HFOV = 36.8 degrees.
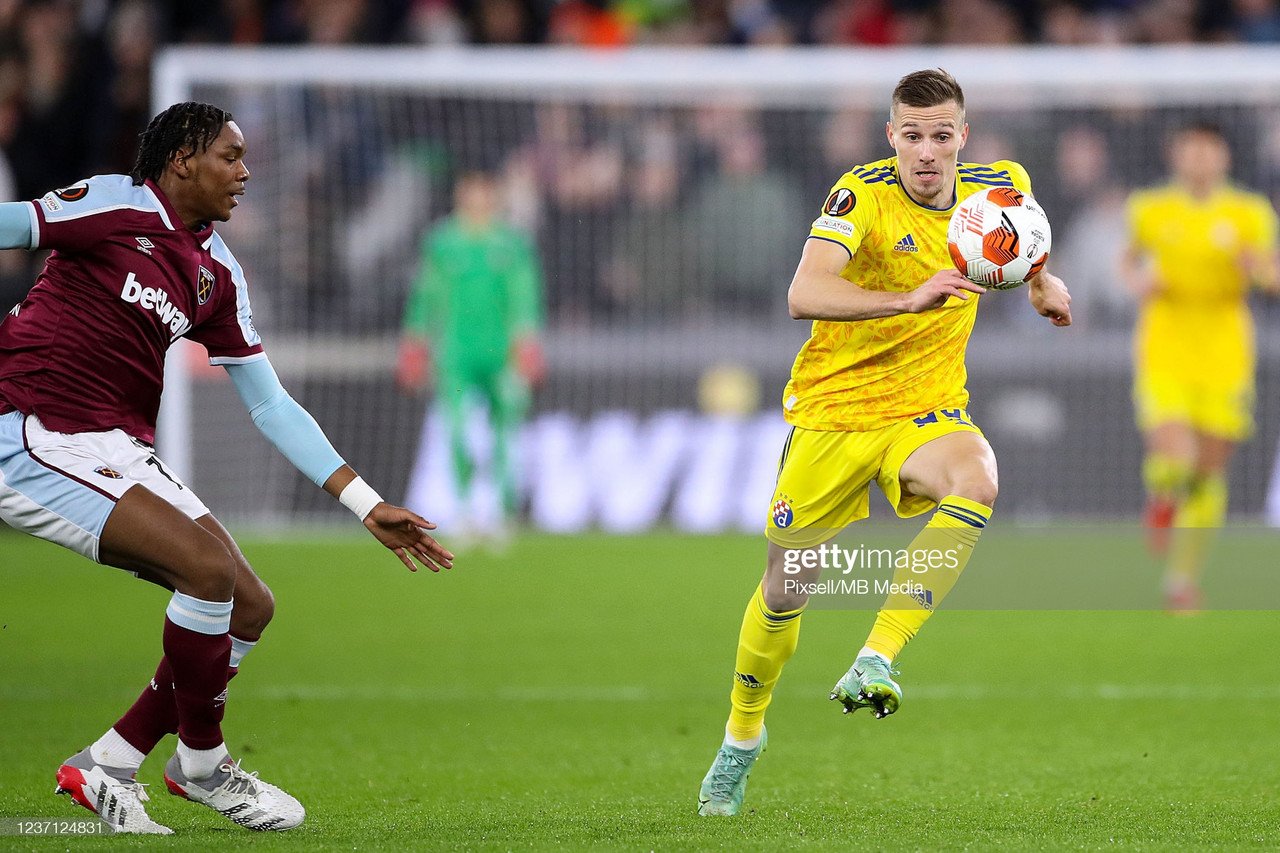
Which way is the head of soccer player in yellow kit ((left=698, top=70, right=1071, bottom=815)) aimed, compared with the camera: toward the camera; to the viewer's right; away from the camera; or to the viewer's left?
toward the camera

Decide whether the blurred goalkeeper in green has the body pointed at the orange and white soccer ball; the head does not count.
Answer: yes

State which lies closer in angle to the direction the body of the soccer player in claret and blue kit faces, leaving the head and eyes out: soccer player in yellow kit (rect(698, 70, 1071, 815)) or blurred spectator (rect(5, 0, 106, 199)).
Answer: the soccer player in yellow kit

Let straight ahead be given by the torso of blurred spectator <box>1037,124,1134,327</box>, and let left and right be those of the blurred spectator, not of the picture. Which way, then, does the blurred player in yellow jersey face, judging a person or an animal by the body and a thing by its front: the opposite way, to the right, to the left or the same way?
the same way

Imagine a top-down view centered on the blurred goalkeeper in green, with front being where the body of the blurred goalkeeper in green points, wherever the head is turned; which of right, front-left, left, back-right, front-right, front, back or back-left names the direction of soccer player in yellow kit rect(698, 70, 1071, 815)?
front

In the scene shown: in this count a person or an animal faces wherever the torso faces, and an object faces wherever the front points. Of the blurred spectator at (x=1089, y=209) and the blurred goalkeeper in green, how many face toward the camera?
2

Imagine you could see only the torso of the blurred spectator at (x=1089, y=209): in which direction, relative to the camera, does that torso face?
toward the camera

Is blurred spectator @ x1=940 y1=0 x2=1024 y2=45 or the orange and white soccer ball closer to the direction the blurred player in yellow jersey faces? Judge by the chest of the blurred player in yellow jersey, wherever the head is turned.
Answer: the orange and white soccer ball

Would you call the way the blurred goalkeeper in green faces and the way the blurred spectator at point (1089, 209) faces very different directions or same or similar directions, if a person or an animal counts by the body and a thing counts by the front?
same or similar directions

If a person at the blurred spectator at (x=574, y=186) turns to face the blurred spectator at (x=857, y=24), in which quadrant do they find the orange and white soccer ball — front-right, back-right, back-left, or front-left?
back-right

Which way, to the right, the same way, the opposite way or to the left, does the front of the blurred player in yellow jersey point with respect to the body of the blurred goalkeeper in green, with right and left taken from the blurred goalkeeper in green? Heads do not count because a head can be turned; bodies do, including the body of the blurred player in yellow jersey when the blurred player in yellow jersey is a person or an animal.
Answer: the same way

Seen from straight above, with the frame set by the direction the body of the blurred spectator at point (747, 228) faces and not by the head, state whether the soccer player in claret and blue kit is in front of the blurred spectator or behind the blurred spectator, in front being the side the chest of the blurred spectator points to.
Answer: in front

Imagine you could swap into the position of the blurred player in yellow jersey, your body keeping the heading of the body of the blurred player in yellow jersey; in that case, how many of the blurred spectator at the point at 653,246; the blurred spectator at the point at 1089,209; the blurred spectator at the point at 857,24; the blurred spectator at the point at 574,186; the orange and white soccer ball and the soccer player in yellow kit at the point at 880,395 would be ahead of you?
2

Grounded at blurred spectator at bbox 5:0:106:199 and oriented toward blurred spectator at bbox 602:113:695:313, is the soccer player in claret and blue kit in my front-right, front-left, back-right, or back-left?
front-right

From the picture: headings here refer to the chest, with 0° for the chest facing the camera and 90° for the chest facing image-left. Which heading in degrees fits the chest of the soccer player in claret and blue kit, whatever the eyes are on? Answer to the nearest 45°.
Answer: approximately 315°

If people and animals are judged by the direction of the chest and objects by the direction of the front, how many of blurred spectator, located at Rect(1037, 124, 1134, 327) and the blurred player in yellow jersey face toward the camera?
2

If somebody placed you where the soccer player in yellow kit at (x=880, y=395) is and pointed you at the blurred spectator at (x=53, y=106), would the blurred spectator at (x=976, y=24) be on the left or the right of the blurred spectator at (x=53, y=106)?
right

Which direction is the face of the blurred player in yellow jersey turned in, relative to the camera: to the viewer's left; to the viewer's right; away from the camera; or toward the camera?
toward the camera

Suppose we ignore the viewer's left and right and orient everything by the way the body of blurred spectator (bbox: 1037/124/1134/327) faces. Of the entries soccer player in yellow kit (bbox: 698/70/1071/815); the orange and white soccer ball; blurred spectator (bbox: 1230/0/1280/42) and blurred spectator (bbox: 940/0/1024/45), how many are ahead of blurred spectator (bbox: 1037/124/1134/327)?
2

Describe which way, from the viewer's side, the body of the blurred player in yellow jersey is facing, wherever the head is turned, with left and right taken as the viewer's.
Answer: facing the viewer

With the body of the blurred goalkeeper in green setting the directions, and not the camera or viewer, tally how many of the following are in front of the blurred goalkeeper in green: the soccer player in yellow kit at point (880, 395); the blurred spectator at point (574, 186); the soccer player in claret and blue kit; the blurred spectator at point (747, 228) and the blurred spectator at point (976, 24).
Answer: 2
